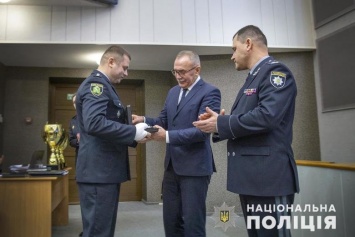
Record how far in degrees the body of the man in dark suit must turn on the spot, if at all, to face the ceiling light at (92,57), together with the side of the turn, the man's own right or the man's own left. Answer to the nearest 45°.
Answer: approximately 90° to the man's own right

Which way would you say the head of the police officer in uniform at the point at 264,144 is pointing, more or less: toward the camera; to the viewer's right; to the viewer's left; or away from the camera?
to the viewer's left

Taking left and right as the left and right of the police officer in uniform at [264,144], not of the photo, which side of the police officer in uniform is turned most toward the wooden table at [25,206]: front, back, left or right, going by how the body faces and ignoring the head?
front

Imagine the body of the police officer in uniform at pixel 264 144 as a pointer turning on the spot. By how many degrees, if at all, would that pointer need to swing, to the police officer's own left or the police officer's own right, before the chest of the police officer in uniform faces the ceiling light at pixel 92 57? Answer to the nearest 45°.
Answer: approximately 45° to the police officer's own right

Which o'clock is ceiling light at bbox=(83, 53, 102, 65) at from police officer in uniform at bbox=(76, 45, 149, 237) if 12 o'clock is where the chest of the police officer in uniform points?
The ceiling light is roughly at 9 o'clock from the police officer in uniform.

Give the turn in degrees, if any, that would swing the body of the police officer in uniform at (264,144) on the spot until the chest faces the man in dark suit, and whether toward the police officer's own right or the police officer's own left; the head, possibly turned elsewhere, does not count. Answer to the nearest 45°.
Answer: approximately 45° to the police officer's own right

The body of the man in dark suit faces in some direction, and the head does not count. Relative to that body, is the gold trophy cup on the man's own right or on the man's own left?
on the man's own right

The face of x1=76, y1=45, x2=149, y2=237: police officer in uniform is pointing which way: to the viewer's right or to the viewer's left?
to the viewer's right

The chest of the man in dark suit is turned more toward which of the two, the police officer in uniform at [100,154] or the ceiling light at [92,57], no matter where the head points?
the police officer in uniform

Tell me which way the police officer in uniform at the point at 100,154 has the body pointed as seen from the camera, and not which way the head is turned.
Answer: to the viewer's right

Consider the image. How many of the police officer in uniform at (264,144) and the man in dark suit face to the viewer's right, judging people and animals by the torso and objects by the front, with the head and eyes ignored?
0

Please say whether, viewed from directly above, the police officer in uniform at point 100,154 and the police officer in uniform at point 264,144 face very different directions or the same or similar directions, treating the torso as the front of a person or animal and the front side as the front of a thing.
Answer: very different directions

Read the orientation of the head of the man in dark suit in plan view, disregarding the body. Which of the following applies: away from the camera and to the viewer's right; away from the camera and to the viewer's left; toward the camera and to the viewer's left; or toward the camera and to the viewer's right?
toward the camera and to the viewer's left

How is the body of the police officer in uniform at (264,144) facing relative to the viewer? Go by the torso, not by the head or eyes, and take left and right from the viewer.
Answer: facing to the left of the viewer

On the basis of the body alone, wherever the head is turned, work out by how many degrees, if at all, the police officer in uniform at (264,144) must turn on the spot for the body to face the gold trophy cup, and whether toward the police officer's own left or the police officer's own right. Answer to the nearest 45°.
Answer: approximately 45° to the police officer's own right

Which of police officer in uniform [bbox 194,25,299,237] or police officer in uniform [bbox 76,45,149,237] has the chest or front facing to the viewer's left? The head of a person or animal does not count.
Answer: police officer in uniform [bbox 194,25,299,237]
